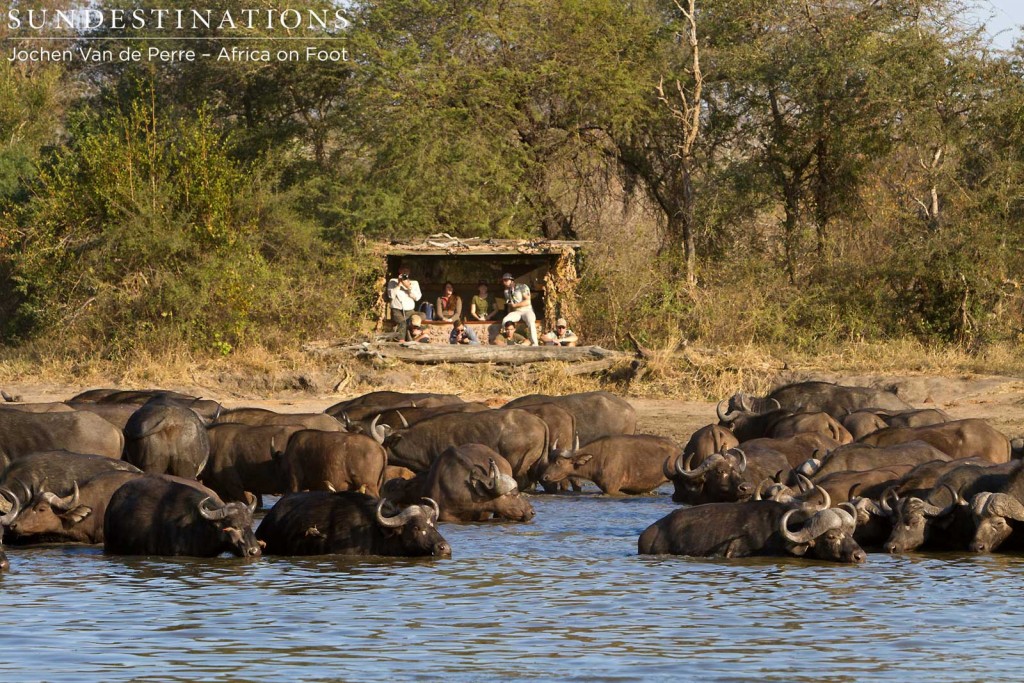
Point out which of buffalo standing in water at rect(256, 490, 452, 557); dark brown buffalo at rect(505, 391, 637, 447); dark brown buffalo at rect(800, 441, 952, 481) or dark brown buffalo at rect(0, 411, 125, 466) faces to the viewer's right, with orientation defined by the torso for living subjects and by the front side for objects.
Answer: the buffalo standing in water

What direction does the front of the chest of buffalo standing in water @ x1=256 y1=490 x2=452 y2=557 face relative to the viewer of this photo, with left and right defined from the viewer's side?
facing to the right of the viewer

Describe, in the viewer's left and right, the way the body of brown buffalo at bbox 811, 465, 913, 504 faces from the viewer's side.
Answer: facing to the left of the viewer

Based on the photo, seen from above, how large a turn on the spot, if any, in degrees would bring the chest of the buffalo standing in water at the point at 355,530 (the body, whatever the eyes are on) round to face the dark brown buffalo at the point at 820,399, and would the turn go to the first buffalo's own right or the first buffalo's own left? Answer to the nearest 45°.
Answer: approximately 45° to the first buffalo's own left

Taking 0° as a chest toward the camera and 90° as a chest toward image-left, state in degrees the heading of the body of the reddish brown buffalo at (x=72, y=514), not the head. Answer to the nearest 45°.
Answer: approximately 90°

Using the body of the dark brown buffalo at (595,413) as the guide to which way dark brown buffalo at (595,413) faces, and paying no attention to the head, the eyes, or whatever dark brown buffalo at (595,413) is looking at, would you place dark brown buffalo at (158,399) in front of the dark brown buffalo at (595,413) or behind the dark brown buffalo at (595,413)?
in front

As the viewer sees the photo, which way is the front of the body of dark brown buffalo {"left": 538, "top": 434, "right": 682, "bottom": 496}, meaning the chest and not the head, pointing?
to the viewer's left

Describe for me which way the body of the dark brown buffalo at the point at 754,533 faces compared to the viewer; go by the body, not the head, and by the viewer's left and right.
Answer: facing to the right of the viewer

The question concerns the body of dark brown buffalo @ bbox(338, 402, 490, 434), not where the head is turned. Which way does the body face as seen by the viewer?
to the viewer's left

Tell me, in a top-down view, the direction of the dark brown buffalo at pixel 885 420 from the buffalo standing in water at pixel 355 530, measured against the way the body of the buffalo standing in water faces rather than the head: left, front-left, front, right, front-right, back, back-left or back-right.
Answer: front-left

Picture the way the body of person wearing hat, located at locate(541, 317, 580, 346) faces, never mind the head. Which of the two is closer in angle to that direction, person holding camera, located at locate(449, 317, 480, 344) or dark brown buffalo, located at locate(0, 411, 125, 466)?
the dark brown buffalo

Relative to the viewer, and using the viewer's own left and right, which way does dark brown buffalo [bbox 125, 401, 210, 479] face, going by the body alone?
facing away from the viewer

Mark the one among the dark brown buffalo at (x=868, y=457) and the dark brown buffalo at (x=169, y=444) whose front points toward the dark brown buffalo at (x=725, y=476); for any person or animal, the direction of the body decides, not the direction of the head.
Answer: the dark brown buffalo at (x=868, y=457)

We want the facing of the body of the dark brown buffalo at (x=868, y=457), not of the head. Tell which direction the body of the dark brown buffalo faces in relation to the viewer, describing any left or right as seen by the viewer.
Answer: facing to the left of the viewer

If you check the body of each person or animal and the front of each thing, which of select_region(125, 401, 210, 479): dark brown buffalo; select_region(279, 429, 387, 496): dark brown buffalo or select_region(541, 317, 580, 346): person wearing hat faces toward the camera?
the person wearing hat
